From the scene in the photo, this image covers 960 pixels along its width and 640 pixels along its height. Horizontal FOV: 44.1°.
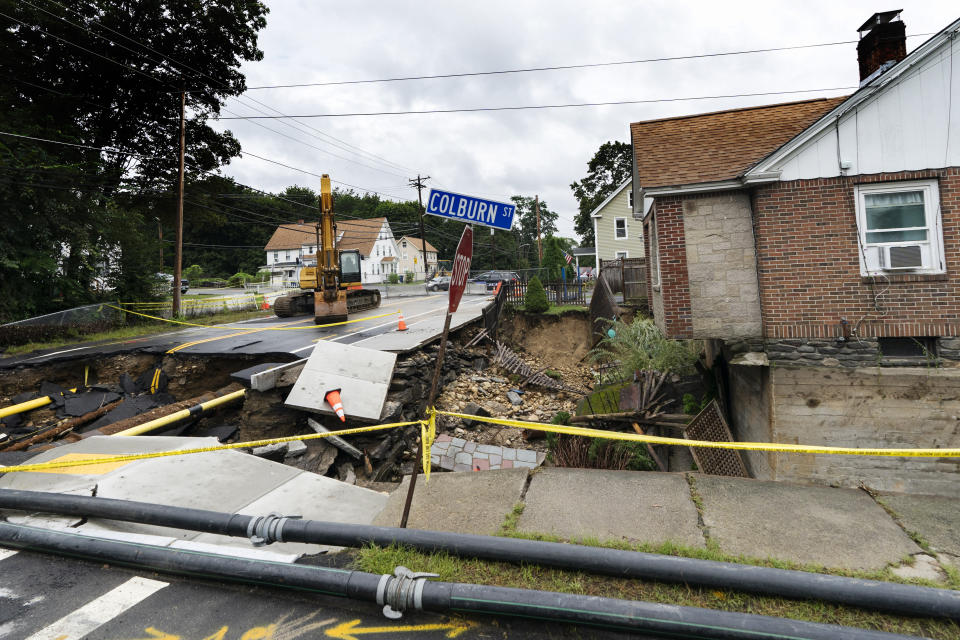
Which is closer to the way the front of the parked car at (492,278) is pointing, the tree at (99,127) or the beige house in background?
the tree

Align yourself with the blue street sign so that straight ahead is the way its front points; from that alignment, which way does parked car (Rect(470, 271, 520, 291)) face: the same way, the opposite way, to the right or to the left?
to the right

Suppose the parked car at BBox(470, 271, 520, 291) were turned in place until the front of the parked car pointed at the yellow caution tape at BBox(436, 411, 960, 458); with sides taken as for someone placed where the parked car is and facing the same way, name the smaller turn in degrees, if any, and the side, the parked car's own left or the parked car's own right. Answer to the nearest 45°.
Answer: approximately 90° to the parked car's own left

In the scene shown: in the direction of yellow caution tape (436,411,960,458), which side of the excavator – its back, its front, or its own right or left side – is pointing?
front

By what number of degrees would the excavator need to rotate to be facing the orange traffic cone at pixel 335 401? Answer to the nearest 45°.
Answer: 0° — it already faces it

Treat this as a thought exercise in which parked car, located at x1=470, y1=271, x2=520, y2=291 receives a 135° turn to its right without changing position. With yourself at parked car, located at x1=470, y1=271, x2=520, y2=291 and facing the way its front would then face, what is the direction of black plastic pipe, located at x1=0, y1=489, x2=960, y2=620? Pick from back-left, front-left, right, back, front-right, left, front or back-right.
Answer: back-right

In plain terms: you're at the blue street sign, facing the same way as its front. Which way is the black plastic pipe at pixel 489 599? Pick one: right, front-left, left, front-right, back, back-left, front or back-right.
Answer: front

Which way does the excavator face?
toward the camera

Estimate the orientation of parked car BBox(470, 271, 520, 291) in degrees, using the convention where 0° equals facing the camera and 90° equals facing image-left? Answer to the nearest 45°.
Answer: approximately 90°

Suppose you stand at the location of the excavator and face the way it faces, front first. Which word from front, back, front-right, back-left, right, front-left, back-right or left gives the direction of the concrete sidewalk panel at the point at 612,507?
front

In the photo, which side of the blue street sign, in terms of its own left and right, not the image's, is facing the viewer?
front
